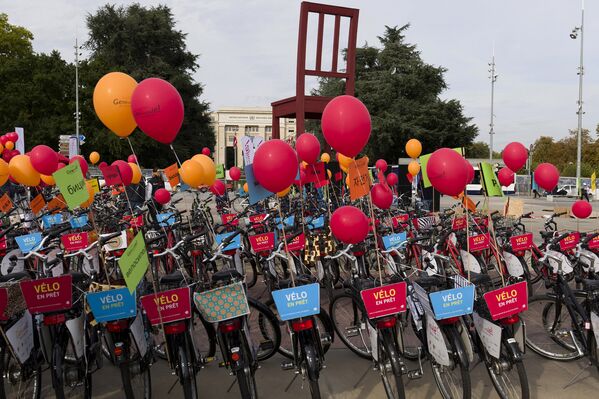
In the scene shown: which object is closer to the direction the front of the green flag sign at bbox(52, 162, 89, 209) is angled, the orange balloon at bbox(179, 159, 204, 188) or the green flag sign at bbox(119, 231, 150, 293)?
the green flag sign

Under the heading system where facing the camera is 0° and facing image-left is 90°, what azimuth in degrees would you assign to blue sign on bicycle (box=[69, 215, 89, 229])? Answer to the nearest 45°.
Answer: approximately 0°

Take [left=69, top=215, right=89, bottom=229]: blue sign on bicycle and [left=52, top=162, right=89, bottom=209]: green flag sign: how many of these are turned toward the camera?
2

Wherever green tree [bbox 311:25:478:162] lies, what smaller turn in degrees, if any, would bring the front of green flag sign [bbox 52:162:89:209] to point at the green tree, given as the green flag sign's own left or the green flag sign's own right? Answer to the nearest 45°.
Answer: approximately 135° to the green flag sign's own left

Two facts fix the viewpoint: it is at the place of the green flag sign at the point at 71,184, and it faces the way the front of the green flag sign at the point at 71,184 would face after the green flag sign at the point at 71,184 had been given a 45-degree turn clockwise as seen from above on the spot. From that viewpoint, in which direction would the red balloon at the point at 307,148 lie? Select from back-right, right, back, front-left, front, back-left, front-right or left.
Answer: back
